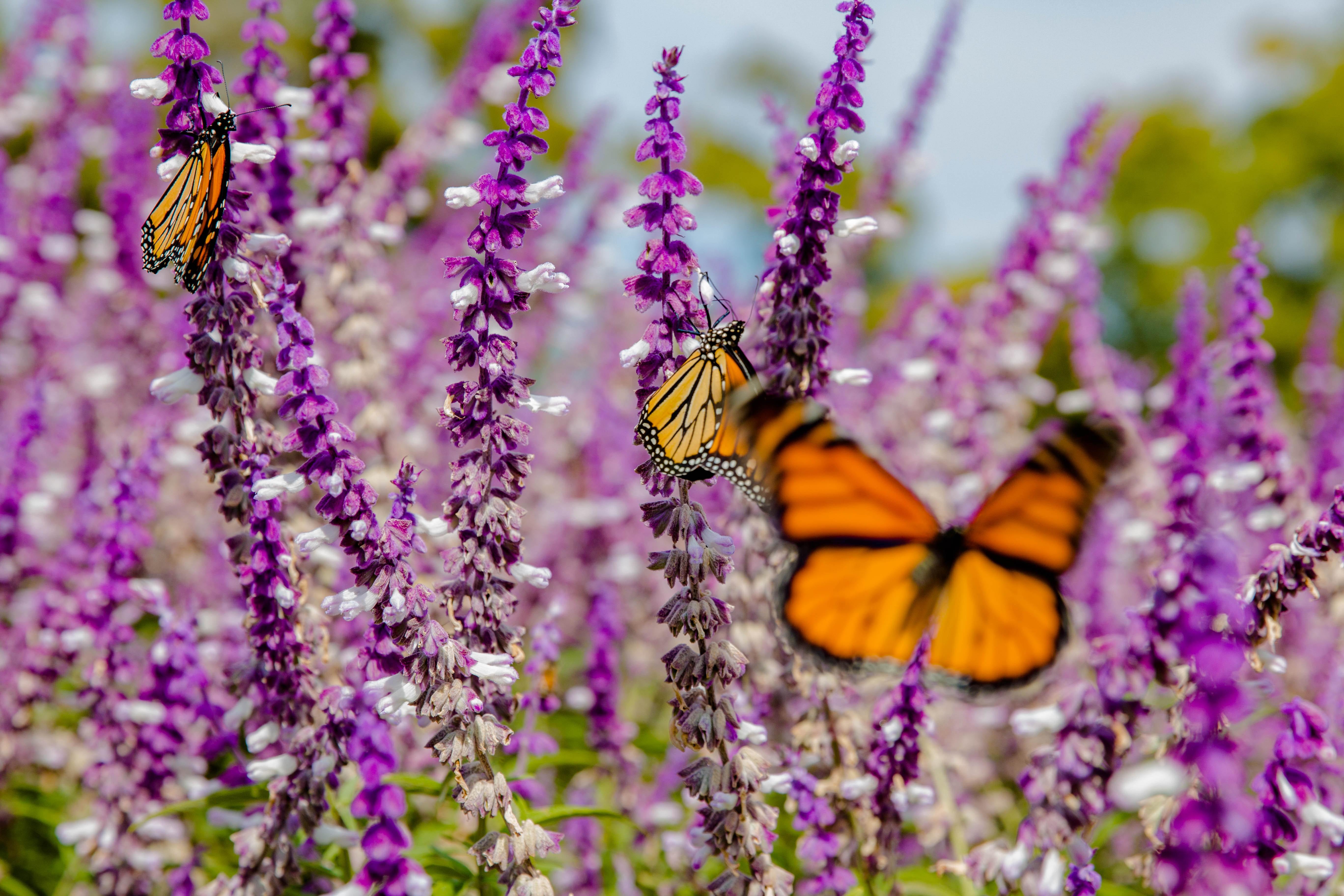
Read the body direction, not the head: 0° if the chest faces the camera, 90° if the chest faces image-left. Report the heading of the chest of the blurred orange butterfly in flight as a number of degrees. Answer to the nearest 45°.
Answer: approximately 180°

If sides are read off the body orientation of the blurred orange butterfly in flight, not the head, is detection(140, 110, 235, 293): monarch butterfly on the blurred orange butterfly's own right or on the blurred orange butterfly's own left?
on the blurred orange butterfly's own left
